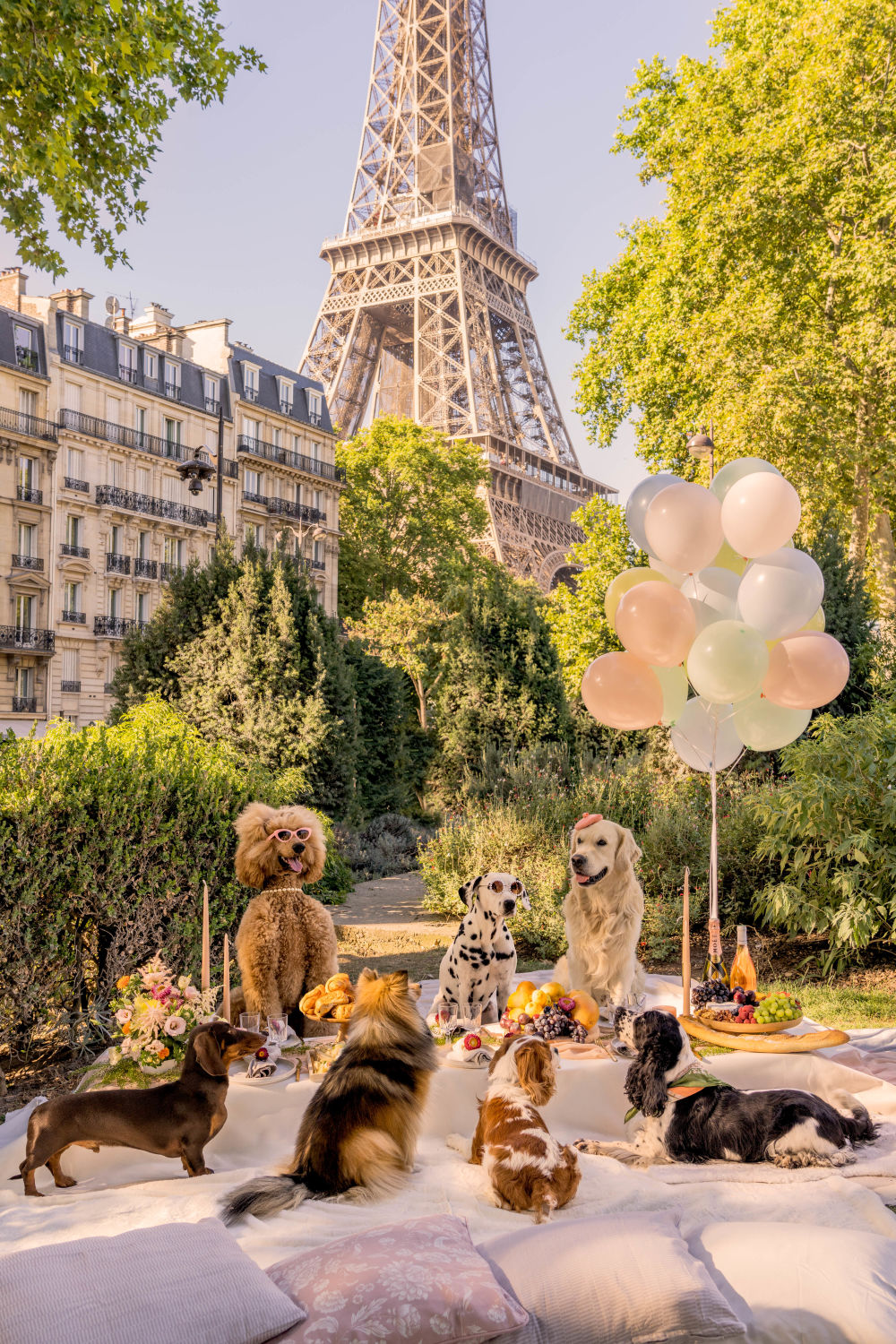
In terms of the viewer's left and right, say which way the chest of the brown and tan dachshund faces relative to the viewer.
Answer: facing to the right of the viewer

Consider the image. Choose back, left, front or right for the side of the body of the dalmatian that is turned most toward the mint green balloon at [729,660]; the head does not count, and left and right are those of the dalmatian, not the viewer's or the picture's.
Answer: left

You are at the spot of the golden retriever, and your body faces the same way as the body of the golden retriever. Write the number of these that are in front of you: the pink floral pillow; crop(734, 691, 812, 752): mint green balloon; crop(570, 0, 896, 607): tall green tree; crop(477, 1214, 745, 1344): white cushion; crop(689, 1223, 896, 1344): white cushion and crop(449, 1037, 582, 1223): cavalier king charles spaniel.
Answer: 4

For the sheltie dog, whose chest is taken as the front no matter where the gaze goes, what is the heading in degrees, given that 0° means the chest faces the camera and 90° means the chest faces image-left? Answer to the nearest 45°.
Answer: approximately 225°

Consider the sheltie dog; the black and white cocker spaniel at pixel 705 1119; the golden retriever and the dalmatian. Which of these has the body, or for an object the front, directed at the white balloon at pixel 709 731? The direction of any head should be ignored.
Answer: the sheltie dog

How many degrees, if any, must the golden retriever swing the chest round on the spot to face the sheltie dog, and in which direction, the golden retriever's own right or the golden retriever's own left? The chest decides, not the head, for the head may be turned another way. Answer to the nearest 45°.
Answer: approximately 45° to the golden retriever's own right

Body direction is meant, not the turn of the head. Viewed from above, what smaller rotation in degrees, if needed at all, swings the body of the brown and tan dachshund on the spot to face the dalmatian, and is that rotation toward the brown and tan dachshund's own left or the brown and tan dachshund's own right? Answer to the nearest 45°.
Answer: approximately 45° to the brown and tan dachshund's own left

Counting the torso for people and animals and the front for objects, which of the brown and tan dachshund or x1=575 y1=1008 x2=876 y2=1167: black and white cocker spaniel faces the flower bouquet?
the black and white cocker spaniel

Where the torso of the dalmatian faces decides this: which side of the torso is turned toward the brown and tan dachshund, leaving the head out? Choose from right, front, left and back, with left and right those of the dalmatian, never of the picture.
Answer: right

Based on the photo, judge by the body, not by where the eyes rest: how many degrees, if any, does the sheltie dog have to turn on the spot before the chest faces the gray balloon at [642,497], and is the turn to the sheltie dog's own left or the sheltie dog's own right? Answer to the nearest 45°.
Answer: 0° — it already faces it

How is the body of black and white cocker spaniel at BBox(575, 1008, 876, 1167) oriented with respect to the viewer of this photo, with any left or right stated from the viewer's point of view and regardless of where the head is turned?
facing to the left of the viewer

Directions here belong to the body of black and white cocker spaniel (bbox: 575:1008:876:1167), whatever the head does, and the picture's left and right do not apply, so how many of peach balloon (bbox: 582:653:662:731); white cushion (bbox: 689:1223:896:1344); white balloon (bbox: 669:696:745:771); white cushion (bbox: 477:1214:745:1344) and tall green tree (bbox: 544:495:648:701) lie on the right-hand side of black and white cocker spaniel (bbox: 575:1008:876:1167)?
3
